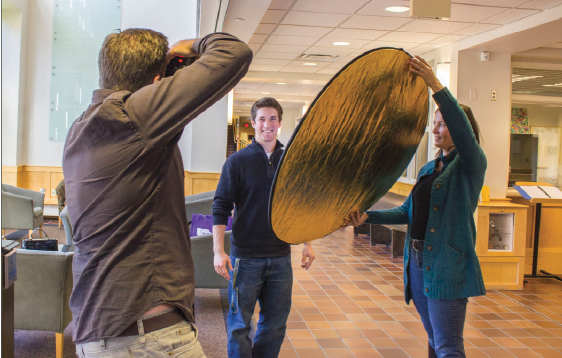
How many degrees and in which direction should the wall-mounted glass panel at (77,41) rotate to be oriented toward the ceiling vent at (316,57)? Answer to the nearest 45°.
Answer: approximately 45° to its left

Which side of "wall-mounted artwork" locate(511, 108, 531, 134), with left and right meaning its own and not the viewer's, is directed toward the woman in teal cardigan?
front

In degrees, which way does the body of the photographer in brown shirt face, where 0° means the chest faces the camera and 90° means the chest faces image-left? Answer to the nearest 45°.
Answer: approximately 225°

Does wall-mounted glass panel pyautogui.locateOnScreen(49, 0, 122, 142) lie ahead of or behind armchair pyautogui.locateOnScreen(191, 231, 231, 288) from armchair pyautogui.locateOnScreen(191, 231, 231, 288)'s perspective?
ahead

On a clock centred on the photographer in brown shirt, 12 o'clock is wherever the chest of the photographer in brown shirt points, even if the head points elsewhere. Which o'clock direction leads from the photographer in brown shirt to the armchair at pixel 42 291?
The armchair is roughly at 10 o'clock from the photographer in brown shirt.

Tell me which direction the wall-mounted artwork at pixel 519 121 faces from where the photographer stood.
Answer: facing the viewer

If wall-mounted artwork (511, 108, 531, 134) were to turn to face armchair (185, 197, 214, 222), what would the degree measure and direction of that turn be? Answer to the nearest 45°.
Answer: approximately 45° to its right

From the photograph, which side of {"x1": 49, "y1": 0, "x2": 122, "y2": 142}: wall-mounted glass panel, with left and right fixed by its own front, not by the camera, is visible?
front

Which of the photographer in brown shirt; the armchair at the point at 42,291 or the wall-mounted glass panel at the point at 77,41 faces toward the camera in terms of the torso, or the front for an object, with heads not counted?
the wall-mounted glass panel
